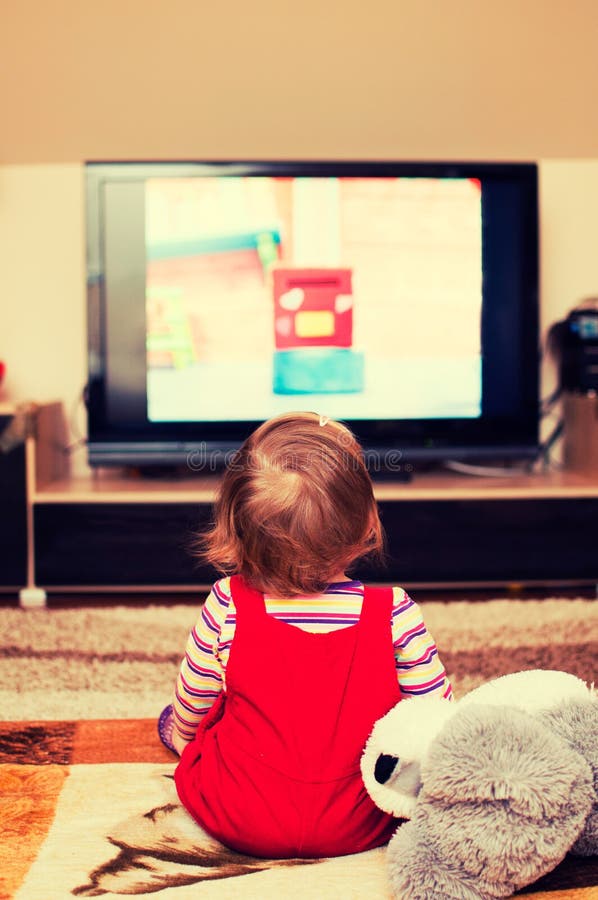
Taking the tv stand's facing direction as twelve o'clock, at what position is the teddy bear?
The teddy bear is roughly at 12 o'clock from the tv stand.

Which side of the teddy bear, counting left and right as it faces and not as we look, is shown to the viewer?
left

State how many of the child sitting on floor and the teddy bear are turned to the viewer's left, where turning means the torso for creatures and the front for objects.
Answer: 1

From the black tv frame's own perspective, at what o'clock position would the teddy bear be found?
The teddy bear is roughly at 12 o'clock from the black tv frame.

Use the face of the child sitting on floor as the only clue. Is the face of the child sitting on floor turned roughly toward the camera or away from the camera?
away from the camera

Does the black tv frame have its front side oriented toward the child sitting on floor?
yes

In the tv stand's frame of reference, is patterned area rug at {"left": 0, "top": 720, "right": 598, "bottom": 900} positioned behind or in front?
in front

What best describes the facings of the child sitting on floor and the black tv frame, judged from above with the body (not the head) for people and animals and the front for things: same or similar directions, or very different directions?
very different directions

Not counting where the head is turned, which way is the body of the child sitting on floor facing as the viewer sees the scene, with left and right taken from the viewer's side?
facing away from the viewer

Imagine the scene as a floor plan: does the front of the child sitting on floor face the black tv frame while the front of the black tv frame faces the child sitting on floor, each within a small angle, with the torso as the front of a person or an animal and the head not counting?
yes
